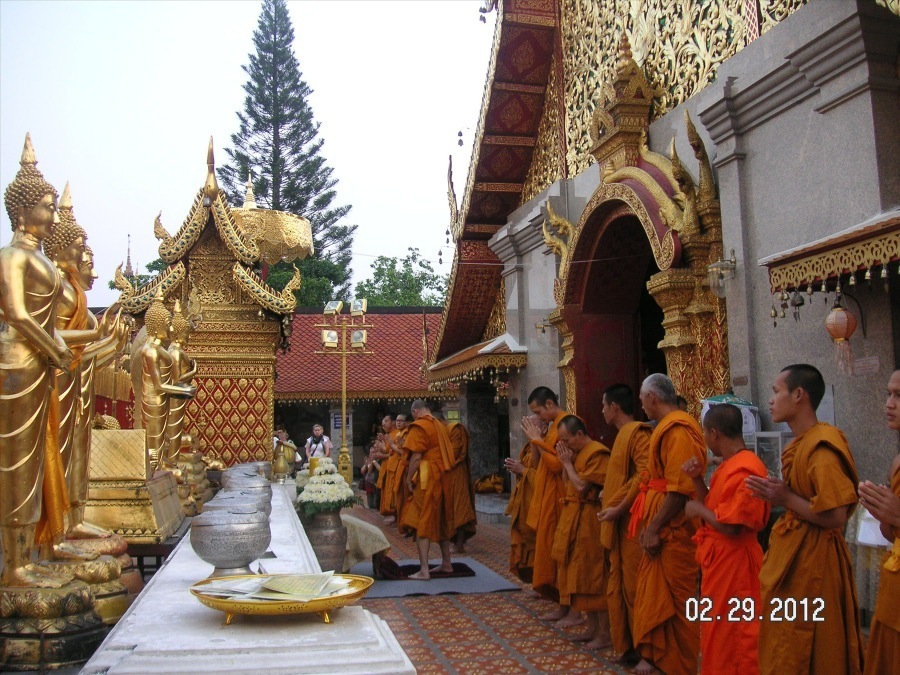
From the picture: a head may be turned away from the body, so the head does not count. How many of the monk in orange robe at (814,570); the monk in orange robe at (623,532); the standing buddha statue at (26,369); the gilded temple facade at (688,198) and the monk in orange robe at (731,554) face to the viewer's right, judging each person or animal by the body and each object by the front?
1

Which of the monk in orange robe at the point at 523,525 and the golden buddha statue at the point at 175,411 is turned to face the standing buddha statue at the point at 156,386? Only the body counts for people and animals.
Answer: the monk in orange robe

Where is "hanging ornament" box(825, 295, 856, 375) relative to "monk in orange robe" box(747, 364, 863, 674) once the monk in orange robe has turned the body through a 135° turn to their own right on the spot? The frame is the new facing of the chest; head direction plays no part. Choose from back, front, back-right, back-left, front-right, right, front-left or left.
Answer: front-left

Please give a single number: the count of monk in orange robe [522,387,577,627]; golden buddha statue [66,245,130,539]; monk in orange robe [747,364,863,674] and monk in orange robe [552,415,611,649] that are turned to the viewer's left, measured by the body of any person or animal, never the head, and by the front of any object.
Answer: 3

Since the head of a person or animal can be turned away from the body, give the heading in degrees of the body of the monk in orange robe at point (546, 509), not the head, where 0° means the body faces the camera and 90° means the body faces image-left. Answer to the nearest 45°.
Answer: approximately 90°

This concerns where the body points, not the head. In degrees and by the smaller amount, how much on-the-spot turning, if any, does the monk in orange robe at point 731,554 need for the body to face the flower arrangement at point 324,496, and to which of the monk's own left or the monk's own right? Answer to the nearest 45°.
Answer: approximately 45° to the monk's own right

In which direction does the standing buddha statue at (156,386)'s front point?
to the viewer's right

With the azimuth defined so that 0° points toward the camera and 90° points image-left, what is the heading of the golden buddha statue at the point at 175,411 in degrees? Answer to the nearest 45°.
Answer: approximately 270°

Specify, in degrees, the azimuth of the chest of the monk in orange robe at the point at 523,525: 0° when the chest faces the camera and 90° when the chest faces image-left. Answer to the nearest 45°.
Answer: approximately 90°

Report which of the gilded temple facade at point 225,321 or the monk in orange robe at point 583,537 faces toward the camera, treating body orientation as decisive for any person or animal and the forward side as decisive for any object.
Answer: the gilded temple facade

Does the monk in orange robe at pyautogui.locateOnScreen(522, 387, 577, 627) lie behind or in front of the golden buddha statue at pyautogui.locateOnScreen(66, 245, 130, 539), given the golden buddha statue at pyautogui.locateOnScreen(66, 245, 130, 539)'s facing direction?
in front

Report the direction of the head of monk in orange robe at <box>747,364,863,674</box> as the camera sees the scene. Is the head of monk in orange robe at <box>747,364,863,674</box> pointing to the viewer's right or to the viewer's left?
to the viewer's left

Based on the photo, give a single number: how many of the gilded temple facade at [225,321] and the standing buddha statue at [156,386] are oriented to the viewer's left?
0

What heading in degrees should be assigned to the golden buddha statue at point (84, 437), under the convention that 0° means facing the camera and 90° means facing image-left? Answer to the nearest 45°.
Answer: approximately 270°

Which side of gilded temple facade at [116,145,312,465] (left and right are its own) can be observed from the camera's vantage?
front

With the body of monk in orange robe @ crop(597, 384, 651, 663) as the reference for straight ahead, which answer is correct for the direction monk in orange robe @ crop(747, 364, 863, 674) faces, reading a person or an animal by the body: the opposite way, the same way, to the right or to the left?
the same way

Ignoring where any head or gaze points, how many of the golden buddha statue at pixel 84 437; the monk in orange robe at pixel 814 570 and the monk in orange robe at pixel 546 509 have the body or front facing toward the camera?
0
